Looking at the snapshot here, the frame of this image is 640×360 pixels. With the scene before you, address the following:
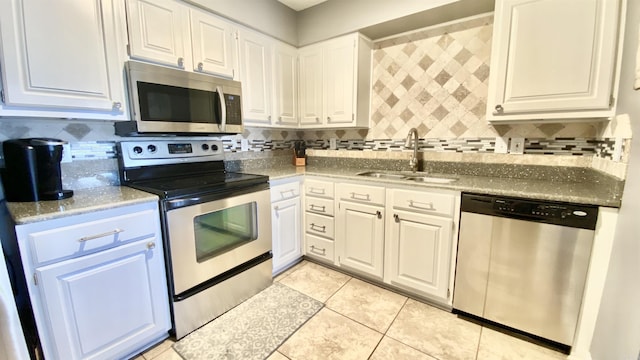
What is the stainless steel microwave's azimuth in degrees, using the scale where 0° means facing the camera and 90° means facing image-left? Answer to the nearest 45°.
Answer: approximately 315°

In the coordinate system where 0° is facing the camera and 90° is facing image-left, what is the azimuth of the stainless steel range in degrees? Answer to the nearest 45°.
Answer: approximately 315°
